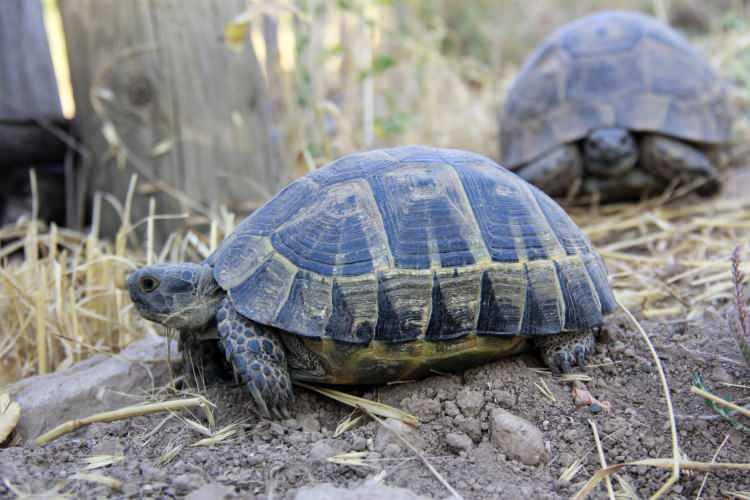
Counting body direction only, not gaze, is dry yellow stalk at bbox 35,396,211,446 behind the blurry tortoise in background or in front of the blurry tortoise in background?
in front

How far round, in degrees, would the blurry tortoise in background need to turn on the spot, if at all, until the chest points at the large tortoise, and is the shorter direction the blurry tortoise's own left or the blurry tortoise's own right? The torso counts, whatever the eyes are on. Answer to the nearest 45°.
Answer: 0° — it already faces it

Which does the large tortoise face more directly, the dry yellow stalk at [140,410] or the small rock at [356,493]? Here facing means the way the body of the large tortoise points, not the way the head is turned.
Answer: the dry yellow stalk

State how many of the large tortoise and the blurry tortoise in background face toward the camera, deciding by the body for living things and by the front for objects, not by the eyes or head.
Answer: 1

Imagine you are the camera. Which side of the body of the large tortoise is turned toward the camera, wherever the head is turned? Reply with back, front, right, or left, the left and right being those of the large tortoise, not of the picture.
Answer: left

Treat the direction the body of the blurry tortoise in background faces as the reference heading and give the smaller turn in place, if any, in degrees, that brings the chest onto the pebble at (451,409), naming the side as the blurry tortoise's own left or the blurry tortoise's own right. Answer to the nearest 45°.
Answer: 0° — it already faces it

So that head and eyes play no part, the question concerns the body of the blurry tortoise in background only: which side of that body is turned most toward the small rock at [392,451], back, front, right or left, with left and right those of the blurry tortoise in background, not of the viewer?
front

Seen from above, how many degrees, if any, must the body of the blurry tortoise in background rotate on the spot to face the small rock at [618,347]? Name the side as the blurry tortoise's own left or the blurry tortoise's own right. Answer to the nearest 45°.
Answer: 0° — it already faces it

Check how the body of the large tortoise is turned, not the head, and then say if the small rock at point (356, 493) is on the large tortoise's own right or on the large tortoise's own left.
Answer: on the large tortoise's own left

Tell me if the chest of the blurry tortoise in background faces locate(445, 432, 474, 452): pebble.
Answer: yes

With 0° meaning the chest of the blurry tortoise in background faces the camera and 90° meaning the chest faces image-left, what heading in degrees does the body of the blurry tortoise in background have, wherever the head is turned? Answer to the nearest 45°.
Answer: approximately 0°

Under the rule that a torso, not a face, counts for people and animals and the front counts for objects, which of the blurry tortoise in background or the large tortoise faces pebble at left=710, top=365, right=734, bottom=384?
the blurry tortoise in background
